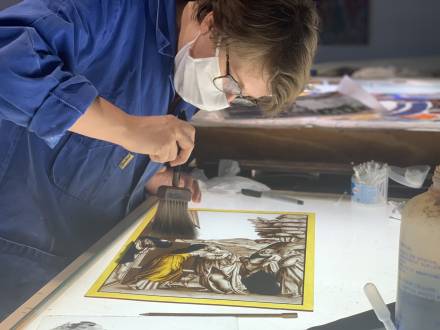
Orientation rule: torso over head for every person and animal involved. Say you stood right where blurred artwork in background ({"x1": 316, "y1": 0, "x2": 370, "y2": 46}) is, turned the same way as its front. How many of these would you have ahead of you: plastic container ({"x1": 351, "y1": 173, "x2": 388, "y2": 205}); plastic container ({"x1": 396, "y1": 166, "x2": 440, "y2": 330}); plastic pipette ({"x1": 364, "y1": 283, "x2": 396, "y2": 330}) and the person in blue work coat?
4

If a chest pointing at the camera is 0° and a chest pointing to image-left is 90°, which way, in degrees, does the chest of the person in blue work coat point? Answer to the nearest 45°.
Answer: approximately 270°

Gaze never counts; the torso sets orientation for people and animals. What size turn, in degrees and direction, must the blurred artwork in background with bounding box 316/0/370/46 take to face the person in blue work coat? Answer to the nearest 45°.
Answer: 0° — it already faces them

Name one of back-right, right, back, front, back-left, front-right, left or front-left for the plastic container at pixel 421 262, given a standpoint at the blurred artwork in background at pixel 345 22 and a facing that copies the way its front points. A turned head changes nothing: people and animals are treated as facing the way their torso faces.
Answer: front

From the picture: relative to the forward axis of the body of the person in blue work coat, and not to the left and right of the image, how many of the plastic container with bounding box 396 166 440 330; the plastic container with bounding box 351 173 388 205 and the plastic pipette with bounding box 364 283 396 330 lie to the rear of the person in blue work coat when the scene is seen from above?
0

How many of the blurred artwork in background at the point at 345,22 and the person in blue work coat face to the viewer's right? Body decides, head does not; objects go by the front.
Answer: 1

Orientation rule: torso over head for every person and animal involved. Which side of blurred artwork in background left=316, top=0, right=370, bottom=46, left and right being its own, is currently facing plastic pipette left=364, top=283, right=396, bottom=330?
front

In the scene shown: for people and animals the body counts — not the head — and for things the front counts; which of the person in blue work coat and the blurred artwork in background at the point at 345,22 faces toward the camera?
the blurred artwork in background

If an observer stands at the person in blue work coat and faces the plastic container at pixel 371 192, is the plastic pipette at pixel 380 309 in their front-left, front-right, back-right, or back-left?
front-right

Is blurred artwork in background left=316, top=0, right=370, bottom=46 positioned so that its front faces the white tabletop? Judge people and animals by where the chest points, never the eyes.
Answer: yes

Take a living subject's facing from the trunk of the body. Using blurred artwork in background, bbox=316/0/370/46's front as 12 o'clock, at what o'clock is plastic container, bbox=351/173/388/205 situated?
The plastic container is roughly at 12 o'clock from the blurred artwork in background.

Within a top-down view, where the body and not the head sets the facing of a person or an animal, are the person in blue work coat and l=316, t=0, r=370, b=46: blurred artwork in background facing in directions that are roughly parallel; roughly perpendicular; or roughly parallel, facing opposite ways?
roughly perpendicular

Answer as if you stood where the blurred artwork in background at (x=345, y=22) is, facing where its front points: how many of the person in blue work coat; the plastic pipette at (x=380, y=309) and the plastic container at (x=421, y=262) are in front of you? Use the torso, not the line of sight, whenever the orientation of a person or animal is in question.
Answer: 3

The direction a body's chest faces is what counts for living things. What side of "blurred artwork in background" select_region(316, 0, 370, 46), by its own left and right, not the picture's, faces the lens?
front

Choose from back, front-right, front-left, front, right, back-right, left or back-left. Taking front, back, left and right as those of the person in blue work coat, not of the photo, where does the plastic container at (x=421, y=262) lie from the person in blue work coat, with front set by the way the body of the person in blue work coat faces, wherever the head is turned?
front-right

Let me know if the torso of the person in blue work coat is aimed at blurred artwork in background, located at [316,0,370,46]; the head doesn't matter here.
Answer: no
